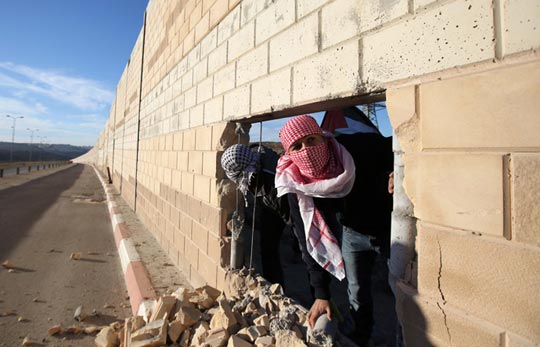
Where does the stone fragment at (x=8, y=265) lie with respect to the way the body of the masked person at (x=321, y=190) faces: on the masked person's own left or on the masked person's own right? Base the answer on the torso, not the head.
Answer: on the masked person's own right

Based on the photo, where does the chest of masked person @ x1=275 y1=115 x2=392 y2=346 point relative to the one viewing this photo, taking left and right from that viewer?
facing the viewer and to the left of the viewer

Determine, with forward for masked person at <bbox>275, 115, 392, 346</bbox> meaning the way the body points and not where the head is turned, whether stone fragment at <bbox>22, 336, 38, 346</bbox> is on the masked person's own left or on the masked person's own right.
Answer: on the masked person's own right

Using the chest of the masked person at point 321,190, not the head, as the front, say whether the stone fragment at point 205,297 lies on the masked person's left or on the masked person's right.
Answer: on the masked person's right

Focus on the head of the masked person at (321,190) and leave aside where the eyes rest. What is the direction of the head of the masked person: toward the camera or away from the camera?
toward the camera

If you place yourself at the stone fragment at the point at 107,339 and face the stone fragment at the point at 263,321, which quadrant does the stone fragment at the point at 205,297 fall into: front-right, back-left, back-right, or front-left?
front-left
